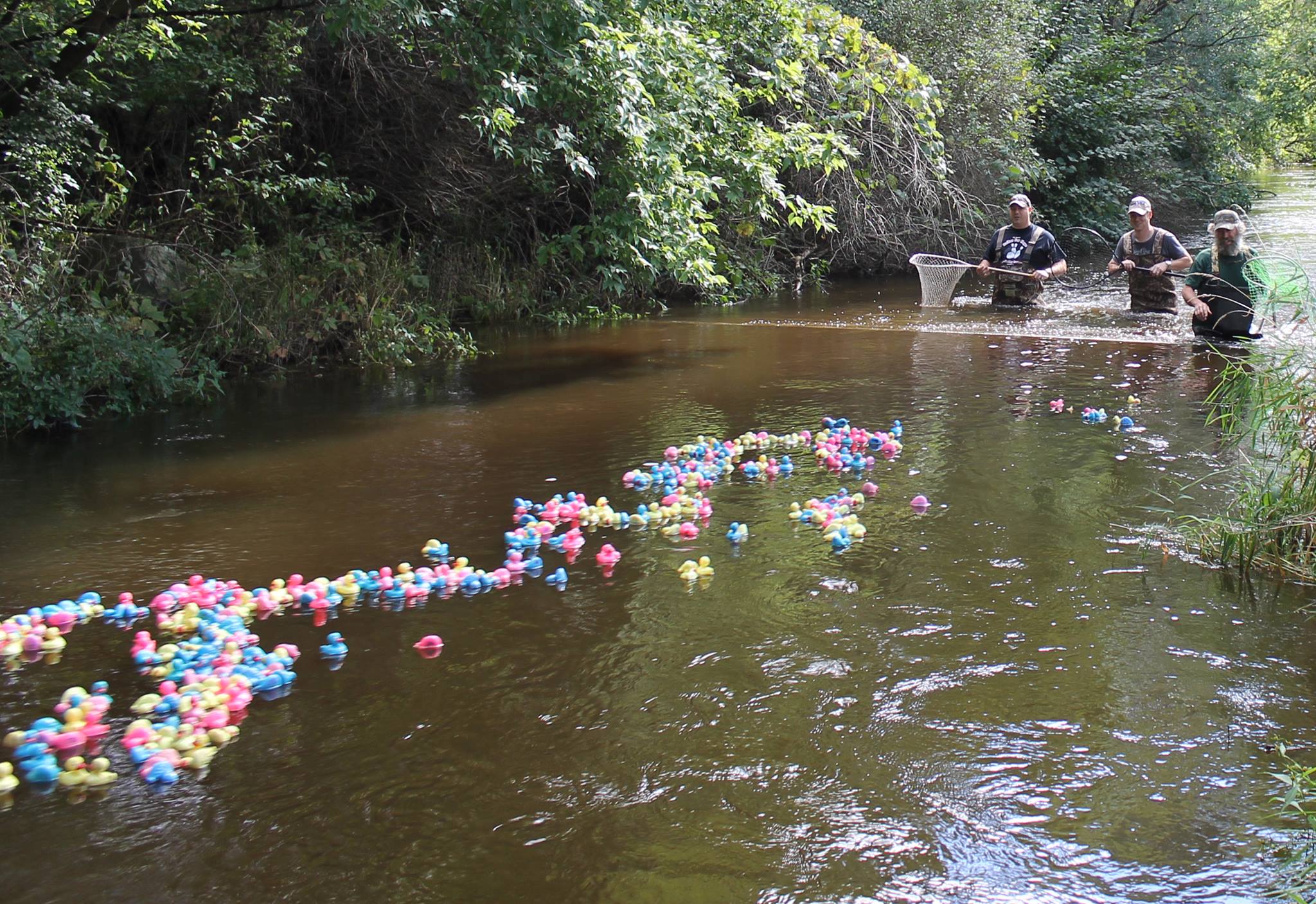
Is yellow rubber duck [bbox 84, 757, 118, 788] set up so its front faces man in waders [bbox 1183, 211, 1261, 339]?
no

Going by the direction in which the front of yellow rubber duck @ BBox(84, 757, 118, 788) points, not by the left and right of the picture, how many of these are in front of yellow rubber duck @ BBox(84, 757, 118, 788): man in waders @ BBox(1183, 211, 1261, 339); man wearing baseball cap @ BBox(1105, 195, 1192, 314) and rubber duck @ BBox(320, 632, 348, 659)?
0

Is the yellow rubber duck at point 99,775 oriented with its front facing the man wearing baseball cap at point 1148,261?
no

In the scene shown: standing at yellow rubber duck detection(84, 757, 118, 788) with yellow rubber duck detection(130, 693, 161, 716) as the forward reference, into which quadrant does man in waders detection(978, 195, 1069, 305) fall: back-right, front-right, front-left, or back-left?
front-right

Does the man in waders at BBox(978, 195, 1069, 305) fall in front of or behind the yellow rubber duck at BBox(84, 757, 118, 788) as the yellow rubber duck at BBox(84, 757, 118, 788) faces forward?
behind

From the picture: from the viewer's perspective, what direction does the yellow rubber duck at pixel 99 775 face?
to the viewer's left

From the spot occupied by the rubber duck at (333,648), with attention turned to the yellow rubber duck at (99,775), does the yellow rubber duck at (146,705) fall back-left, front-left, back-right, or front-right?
front-right
